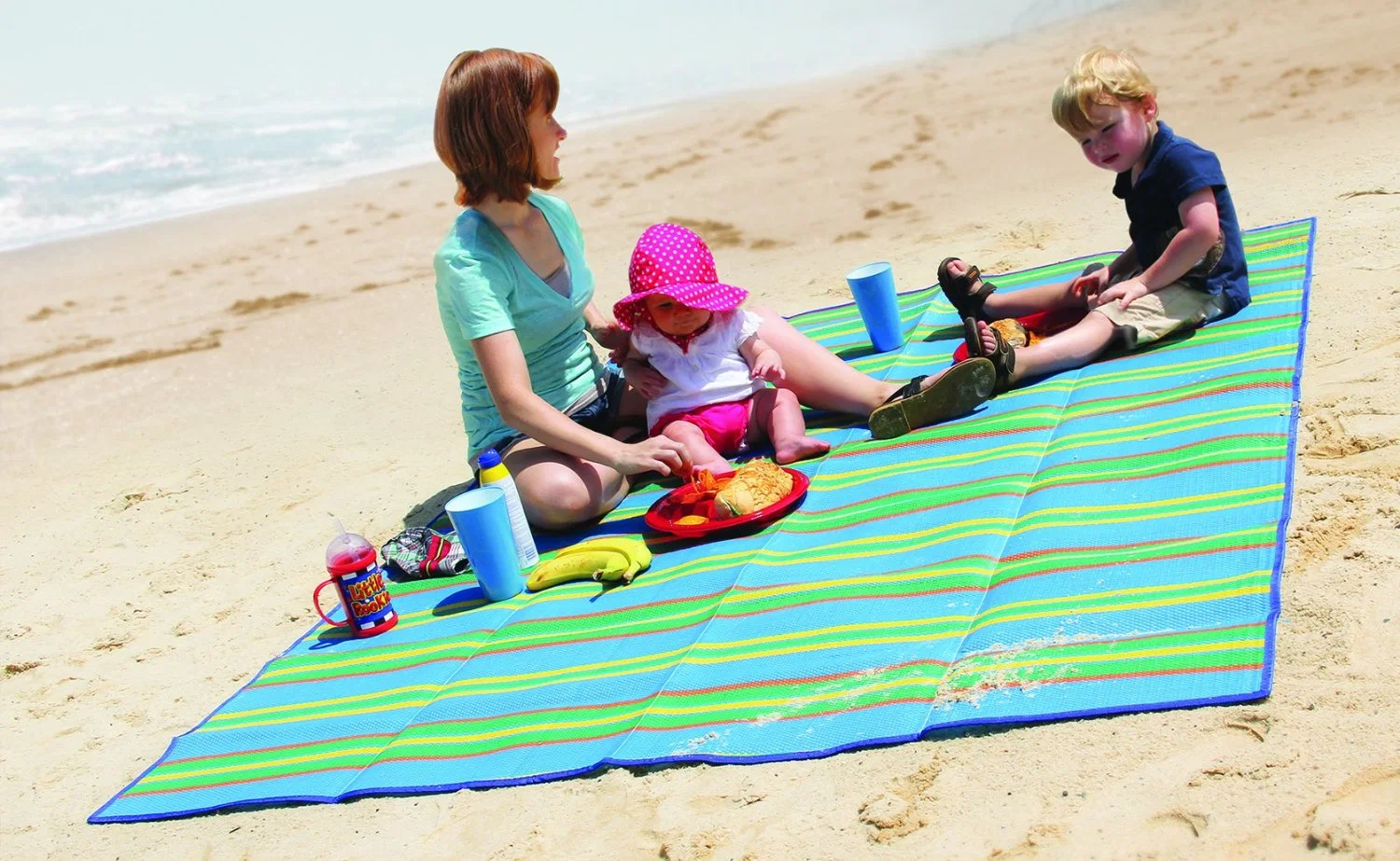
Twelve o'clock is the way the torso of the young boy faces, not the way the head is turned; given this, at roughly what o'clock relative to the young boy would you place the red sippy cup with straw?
The red sippy cup with straw is roughly at 11 o'clock from the young boy.

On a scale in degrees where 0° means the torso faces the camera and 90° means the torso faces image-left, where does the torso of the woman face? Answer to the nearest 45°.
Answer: approximately 315°

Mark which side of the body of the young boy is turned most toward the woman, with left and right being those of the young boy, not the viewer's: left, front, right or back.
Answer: front

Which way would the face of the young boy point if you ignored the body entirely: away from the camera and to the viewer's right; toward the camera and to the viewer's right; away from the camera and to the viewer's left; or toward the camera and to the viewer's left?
toward the camera and to the viewer's left

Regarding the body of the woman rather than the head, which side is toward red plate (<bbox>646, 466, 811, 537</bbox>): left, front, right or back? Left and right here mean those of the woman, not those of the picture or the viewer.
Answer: front

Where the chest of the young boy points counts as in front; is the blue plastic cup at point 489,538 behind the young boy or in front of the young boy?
in front

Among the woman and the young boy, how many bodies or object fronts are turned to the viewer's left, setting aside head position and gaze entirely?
1

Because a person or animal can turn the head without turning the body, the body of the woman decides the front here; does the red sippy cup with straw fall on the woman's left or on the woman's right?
on the woman's right

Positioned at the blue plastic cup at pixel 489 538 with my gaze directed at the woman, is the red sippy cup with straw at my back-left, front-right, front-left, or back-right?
back-left

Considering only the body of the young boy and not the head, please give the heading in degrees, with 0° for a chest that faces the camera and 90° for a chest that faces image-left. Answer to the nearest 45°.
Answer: approximately 90°

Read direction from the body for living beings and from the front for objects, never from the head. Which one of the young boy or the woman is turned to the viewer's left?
the young boy

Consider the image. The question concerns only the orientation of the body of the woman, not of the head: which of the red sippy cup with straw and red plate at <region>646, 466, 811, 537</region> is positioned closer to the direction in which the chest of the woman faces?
the red plate
